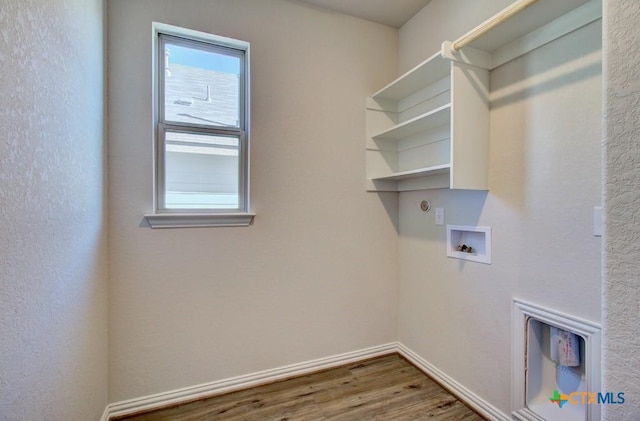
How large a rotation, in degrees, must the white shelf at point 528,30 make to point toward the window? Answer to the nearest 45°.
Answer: approximately 45° to its right

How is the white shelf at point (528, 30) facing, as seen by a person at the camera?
facing the viewer and to the left of the viewer

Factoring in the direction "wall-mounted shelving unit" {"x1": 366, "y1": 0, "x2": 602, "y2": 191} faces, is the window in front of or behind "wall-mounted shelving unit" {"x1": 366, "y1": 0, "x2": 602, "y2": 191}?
in front

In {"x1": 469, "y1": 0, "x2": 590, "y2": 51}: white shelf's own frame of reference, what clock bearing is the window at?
The window is roughly at 1 o'clock from the white shelf.

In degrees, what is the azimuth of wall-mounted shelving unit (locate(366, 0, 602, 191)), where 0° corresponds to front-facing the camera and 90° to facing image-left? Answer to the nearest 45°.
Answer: approximately 45°
